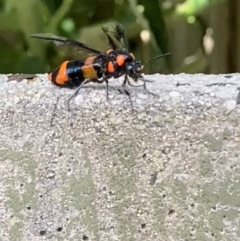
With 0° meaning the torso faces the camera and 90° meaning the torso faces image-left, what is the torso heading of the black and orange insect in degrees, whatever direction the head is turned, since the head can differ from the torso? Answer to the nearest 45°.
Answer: approximately 270°
